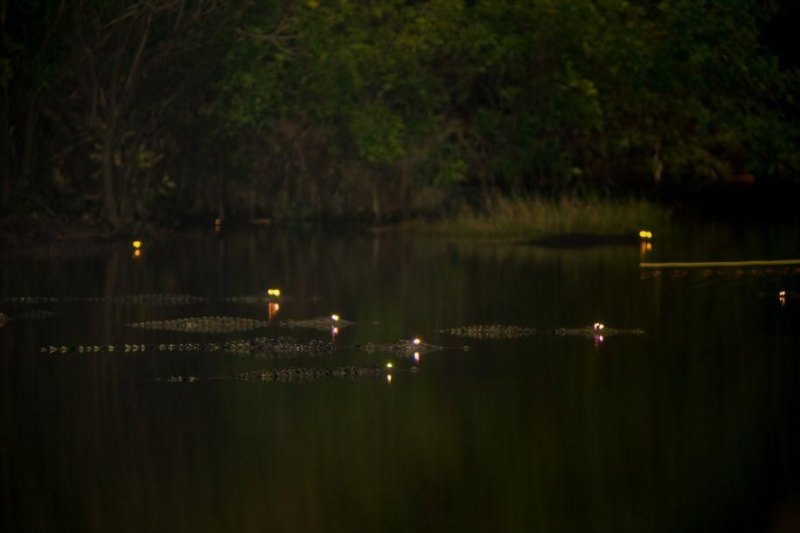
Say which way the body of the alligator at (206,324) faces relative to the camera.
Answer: to the viewer's right

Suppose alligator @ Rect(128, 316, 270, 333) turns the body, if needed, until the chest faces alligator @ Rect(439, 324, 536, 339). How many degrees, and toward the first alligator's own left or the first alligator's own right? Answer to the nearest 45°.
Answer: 0° — it already faces it

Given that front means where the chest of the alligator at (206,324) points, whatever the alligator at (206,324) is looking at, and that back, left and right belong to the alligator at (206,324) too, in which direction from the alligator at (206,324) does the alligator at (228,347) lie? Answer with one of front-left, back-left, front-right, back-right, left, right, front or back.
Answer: right

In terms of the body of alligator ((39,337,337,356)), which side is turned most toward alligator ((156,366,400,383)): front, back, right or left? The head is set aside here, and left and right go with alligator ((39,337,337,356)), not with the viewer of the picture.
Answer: right

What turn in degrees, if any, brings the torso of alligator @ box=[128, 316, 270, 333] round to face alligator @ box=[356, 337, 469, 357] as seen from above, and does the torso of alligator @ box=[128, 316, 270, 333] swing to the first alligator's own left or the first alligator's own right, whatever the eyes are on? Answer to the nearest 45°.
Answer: approximately 45° to the first alligator's own right

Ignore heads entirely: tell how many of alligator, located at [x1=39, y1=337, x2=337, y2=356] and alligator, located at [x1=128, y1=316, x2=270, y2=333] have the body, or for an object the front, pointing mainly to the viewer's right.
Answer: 2

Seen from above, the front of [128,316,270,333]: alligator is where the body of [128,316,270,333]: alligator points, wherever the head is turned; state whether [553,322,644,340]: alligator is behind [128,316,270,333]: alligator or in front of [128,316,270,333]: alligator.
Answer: in front

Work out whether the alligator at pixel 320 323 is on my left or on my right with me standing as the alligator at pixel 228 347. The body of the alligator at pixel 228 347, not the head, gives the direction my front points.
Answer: on my left

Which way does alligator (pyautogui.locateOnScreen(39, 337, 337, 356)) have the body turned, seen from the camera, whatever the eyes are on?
to the viewer's right
